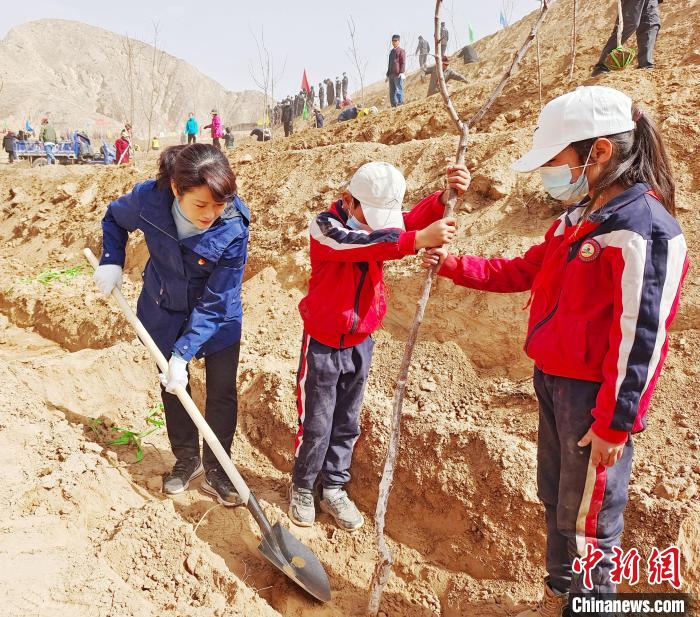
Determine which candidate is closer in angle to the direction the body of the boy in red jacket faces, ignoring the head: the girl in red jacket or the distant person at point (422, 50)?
the girl in red jacket

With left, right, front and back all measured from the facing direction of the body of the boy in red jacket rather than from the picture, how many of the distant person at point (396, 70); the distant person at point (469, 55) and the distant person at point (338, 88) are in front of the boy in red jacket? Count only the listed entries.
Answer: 0

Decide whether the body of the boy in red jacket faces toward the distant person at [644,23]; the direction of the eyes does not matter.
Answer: no

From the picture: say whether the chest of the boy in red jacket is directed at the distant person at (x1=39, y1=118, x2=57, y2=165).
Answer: no

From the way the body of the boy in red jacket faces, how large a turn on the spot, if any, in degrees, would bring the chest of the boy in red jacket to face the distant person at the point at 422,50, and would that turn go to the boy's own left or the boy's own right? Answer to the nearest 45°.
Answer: approximately 135° to the boy's own left

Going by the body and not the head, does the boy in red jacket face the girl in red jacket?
yes

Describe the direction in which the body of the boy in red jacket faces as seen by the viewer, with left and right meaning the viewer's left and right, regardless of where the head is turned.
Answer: facing the viewer and to the right of the viewer

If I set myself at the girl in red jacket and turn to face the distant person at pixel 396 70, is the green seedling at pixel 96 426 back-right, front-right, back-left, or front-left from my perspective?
front-left

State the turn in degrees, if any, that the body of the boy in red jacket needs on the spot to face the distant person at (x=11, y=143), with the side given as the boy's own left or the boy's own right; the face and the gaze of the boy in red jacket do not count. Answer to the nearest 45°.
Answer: approximately 180°

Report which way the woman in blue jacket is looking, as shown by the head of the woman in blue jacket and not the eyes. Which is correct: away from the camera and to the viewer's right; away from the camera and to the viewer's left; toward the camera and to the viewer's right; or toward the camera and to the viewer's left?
toward the camera and to the viewer's right

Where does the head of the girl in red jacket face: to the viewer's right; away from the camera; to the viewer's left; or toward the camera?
to the viewer's left

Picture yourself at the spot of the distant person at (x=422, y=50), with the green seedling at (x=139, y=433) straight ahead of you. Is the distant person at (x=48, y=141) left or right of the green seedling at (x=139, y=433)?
right

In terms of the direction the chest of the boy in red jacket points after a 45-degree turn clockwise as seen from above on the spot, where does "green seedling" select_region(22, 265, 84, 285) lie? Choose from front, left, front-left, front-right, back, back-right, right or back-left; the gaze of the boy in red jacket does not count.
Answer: back-right

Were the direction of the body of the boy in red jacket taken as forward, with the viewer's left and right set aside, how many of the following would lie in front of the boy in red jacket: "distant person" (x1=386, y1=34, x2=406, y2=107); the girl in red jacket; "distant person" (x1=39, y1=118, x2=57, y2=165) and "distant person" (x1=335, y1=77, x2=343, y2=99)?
1

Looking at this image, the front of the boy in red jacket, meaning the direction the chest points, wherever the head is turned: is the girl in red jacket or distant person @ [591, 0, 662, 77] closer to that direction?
the girl in red jacket

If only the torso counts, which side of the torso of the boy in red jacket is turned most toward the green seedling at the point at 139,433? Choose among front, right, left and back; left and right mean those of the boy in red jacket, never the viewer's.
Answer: back

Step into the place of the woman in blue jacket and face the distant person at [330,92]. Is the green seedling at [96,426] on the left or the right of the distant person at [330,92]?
left

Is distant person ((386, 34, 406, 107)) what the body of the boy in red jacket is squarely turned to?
no

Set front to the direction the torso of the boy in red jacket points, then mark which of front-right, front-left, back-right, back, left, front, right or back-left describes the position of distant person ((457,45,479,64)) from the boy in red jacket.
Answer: back-left

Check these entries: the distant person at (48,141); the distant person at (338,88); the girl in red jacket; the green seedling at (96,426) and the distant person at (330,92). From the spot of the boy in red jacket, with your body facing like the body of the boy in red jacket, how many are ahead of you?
1
